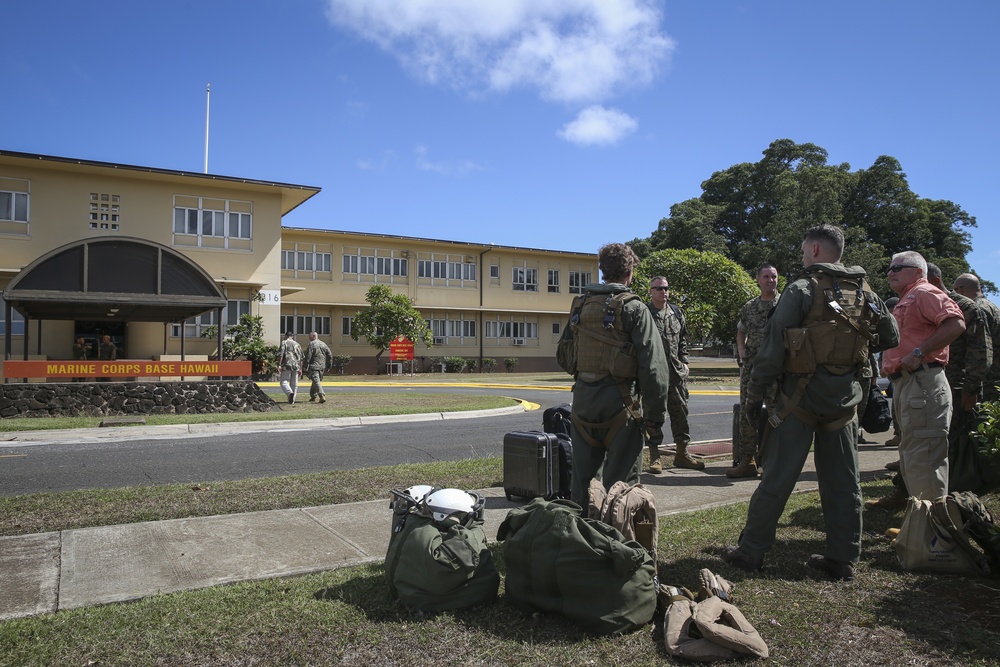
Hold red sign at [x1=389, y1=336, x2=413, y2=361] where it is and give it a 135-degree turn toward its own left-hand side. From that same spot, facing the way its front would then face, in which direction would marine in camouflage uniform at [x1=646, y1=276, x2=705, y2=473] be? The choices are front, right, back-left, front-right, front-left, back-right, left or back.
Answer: back-right

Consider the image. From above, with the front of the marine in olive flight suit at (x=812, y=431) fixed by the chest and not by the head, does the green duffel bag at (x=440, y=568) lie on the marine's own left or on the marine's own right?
on the marine's own left

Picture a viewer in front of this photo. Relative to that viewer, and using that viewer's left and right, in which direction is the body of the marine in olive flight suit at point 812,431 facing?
facing away from the viewer and to the left of the viewer

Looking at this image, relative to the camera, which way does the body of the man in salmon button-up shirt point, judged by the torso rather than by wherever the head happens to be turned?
to the viewer's left

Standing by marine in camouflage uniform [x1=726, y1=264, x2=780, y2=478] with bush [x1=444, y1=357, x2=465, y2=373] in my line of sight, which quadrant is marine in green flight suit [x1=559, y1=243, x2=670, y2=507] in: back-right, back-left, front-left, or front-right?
back-left

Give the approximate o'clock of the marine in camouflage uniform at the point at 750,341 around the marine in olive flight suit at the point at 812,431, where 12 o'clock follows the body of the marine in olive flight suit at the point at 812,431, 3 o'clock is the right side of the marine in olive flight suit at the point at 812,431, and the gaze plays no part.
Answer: the marine in camouflage uniform at the point at 750,341 is roughly at 1 o'clock from the marine in olive flight suit at the point at 812,431.

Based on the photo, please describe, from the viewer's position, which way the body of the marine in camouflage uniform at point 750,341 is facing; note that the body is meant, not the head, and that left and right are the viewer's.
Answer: facing the viewer

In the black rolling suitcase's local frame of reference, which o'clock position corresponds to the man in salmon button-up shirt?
The man in salmon button-up shirt is roughly at 8 o'clock from the black rolling suitcase.

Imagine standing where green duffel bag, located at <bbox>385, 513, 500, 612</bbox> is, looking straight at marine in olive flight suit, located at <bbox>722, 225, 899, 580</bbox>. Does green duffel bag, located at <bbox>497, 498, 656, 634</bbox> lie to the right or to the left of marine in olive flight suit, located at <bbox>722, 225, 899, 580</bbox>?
right

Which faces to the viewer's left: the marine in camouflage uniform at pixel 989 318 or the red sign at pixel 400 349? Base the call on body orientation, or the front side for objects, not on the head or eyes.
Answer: the marine in camouflage uniform

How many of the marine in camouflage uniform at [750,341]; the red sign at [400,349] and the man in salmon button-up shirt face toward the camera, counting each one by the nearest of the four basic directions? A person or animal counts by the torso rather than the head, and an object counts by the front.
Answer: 2

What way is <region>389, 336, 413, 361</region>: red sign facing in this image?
toward the camera

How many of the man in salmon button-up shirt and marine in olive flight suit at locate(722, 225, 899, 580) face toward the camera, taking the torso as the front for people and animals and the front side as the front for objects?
0

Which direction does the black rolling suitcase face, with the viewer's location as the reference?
facing the viewer and to the left of the viewer

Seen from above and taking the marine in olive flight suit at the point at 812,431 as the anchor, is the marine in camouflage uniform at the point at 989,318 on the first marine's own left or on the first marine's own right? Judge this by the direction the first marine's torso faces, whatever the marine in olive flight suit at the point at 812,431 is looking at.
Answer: on the first marine's own right

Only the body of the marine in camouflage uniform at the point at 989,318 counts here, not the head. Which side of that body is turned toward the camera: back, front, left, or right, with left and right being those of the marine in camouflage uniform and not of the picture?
left

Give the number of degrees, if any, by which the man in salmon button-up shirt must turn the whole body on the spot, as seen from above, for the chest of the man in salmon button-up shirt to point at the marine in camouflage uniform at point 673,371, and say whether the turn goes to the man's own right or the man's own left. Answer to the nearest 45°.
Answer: approximately 45° to the man's own right

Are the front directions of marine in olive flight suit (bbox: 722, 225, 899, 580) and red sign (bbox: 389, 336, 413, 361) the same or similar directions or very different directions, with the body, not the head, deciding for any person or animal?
very different directions
